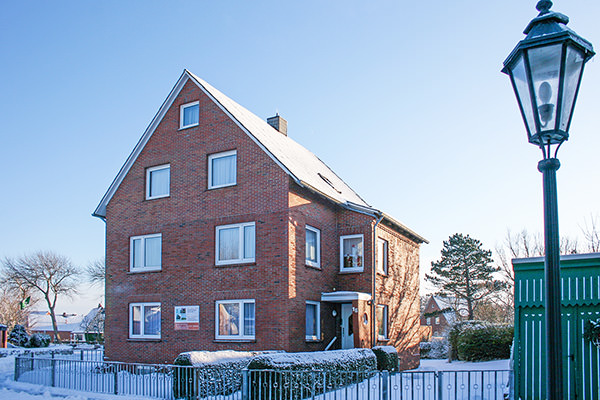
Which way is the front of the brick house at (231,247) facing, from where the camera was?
facing the viewer and to the right of the viewer

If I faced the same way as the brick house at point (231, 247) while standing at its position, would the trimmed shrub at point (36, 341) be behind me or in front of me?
behind

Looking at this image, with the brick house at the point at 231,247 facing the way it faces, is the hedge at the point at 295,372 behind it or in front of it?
in front

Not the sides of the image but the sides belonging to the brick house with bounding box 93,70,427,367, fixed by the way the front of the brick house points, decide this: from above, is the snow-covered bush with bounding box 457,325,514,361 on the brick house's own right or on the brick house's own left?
on the brick house's own left

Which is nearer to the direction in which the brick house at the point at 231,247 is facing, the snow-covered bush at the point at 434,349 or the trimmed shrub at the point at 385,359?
the trimmed shrub

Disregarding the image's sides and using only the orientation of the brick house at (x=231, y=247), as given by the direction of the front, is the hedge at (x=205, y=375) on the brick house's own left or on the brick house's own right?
on the brick house's own right

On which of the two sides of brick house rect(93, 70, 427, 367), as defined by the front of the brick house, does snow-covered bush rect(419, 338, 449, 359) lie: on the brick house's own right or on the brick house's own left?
on the brick house's own left

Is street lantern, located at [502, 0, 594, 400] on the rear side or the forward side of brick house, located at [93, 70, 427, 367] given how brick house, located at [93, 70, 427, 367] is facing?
on the forward side
